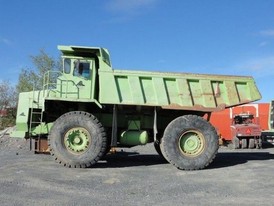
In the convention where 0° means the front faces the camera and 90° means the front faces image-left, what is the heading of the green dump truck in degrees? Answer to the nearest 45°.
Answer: approximately 90°

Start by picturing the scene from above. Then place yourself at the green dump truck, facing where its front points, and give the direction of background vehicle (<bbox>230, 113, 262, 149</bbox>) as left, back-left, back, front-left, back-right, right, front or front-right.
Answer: back-right
